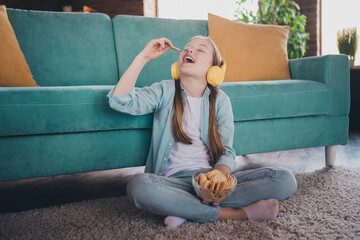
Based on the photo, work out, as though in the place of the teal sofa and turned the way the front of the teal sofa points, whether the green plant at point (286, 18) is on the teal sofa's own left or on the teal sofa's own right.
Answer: on the teal sofa's own left

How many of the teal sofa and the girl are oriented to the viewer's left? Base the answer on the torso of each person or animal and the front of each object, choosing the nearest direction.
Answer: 0

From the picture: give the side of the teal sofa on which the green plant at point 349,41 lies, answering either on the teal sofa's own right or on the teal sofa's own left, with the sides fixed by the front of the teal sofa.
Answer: on the teal sofa's own left

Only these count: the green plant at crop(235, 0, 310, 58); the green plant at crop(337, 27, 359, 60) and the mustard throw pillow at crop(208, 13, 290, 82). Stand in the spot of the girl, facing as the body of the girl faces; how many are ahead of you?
0

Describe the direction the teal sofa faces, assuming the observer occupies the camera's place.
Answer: facing the viewer and to the right of the viewer

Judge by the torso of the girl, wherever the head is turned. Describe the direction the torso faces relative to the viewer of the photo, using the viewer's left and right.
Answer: facing the viewer

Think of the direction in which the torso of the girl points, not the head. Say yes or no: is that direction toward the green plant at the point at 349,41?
no
